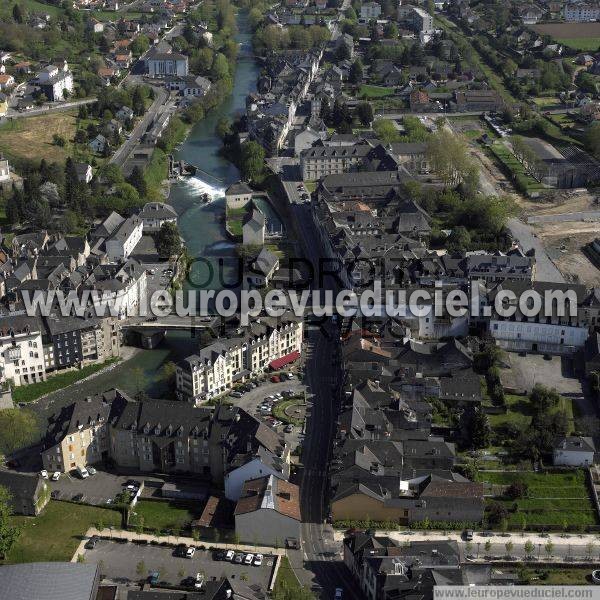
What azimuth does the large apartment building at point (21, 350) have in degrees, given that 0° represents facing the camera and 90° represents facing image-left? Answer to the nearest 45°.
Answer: approximately 0°

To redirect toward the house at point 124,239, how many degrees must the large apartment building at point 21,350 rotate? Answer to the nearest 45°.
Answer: approximately 135° to its left

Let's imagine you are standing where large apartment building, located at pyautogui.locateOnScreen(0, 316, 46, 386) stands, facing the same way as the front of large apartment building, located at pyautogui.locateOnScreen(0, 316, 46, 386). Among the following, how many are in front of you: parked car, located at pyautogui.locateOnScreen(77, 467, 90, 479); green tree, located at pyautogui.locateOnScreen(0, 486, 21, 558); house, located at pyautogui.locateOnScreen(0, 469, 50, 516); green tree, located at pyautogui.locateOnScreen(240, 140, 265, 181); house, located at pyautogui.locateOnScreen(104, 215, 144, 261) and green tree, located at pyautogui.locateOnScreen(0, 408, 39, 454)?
4

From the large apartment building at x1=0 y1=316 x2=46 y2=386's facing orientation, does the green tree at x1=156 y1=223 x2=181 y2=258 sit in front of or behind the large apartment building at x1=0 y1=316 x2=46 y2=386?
behind

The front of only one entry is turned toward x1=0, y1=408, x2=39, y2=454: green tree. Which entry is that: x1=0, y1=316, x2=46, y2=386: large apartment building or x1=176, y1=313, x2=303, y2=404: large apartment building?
x1=0, y1=316, x2=46, y2=386: large apartment building

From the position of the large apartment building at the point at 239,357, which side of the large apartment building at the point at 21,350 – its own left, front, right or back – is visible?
left

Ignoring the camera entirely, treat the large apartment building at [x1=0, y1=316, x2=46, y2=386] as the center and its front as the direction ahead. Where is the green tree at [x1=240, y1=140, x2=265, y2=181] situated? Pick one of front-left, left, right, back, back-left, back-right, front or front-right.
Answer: back-left

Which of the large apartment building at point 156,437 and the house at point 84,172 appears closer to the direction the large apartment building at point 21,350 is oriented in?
the large apartment building

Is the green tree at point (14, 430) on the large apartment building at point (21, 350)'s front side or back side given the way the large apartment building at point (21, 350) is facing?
on the front side

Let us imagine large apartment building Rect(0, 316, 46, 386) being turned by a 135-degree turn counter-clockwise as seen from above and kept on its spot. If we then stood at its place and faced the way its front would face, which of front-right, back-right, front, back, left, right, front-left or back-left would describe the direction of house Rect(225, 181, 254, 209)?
front

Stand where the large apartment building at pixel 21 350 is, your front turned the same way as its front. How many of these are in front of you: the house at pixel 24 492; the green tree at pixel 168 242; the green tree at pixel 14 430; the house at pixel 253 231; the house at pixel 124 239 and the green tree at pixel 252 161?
2

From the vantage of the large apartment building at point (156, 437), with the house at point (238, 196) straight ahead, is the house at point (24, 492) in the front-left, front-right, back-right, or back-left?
back-left

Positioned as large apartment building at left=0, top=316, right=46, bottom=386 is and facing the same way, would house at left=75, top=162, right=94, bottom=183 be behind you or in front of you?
behind

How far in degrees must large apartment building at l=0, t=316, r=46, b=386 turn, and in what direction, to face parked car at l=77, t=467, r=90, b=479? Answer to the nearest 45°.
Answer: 0° — it already faces it

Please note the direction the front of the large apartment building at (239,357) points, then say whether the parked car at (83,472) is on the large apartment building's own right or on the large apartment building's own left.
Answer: on the large apartment building's own right

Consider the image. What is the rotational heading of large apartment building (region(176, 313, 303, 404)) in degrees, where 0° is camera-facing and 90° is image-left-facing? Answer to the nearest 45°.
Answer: approximately 315°

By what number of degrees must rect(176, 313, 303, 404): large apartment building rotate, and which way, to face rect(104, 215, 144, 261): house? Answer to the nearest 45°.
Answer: approximately 180°
